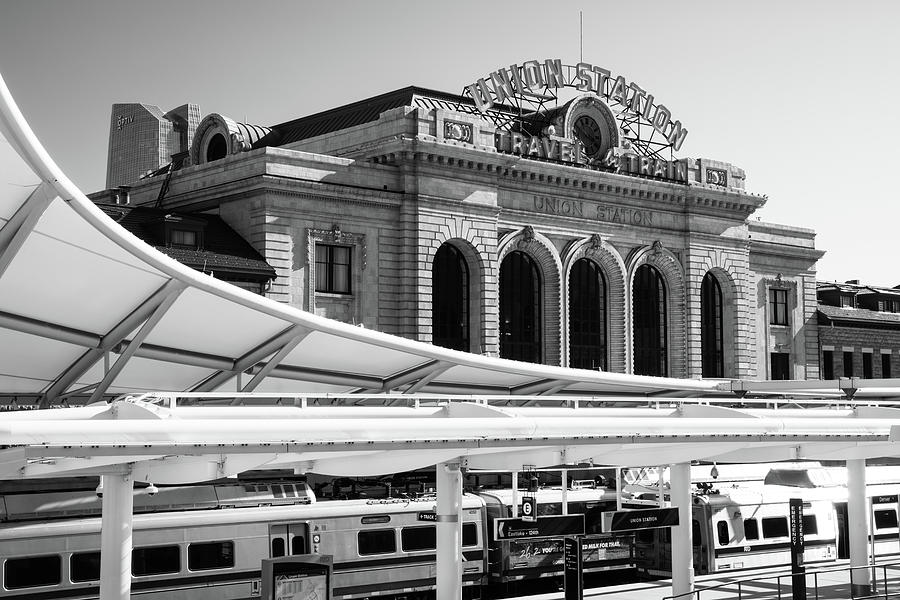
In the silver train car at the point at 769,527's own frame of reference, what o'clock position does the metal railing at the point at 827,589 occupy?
The metal railing is roughly at 10 o'clock from the silver train car.

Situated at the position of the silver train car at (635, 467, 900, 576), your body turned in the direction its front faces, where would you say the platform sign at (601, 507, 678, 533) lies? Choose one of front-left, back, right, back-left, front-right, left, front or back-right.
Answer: front-left

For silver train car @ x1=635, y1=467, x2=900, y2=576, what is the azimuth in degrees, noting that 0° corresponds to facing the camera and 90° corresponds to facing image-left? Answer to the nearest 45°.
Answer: approximately 45°

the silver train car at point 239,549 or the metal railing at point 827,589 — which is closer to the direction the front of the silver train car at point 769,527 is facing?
the silver train car

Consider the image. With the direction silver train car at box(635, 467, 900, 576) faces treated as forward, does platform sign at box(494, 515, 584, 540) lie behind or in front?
in front

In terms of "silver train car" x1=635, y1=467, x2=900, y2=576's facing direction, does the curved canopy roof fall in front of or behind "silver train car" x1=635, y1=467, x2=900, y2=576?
in front

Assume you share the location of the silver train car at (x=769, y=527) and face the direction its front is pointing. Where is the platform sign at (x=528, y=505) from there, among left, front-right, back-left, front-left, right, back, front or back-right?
front

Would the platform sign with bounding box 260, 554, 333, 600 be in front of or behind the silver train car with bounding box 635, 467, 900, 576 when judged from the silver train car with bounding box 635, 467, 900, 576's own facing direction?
in front

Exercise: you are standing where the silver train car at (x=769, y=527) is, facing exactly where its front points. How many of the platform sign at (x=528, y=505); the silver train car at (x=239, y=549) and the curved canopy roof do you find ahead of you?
3

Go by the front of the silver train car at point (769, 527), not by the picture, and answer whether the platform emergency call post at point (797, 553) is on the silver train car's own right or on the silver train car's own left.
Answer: on the silver train car's own left
